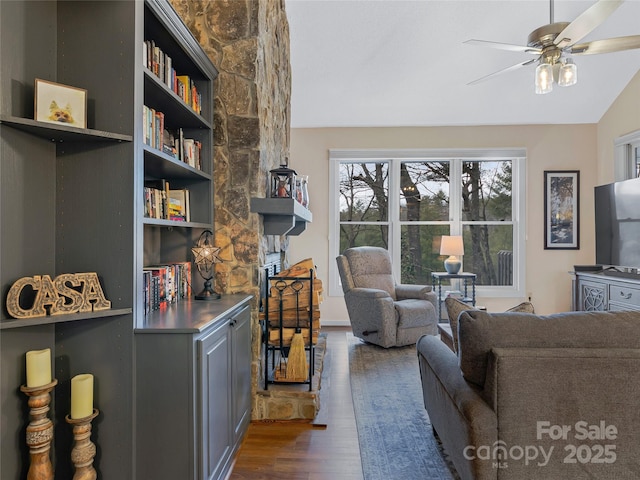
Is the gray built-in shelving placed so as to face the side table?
no

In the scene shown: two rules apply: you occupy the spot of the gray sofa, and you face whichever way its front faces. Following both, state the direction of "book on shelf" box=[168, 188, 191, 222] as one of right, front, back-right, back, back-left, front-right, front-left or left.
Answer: front-left

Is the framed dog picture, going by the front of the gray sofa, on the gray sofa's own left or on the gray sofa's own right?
on the gray sofa's own left

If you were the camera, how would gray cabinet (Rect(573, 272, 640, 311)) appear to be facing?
facing the viewer and to the left of the viewer

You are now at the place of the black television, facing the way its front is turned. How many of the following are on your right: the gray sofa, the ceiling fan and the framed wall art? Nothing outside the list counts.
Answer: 1

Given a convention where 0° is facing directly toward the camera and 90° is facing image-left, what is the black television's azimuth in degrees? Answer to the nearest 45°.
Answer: approximately 45°

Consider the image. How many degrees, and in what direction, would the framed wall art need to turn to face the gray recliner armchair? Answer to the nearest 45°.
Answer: approximately 45° to its right

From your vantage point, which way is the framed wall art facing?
toward the camera

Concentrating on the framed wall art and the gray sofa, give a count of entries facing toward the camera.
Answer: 1

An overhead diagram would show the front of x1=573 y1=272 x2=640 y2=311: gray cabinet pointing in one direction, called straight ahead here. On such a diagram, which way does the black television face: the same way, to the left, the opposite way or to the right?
the same way

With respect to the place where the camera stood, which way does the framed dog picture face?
facing the viewer and to the right of the viewer

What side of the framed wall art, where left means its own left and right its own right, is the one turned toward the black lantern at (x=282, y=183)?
right

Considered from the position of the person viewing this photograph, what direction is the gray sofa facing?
facing away from the viewer and to the left of the viewer

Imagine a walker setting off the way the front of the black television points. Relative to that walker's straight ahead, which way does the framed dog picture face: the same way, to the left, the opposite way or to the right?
the opposite way

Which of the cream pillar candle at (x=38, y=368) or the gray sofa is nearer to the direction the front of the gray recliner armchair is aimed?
the gray sofa

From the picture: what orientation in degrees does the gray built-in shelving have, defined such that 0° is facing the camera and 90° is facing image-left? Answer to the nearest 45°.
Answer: approximately 315°

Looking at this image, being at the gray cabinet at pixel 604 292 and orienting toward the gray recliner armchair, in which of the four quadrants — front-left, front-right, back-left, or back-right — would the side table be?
front-right
